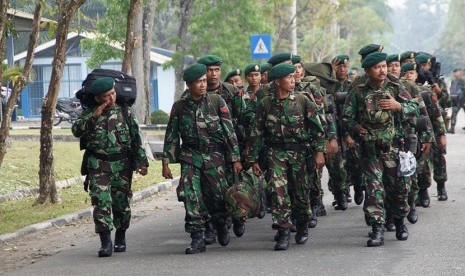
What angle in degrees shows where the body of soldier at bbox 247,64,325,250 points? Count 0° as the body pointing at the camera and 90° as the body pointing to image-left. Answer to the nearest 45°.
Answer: approximately 0°

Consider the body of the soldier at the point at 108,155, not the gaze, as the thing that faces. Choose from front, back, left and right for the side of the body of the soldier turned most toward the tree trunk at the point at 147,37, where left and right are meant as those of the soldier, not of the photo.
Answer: back

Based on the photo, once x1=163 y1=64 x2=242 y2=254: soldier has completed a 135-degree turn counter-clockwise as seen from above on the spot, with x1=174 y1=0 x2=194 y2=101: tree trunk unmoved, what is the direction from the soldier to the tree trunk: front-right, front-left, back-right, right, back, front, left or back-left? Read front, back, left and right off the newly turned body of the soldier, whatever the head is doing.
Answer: front-left

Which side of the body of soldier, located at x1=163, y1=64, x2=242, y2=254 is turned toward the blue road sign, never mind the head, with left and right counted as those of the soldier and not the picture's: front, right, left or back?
back

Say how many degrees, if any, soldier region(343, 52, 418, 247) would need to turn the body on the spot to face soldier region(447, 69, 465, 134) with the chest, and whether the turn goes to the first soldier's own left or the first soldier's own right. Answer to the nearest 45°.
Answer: approximately 180°

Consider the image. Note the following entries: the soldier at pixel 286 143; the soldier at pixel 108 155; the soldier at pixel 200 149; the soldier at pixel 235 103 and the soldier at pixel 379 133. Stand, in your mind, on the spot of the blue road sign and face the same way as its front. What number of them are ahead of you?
5

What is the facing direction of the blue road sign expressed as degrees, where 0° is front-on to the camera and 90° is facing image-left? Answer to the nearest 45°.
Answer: approximately 0°

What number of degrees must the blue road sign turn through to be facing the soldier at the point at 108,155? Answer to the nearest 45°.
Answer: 0° — it already faces them

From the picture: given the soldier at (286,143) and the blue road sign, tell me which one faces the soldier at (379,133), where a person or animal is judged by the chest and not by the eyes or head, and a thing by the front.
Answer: the blue road sign
